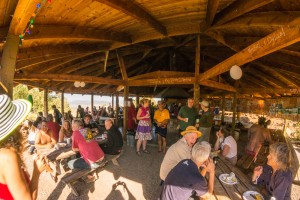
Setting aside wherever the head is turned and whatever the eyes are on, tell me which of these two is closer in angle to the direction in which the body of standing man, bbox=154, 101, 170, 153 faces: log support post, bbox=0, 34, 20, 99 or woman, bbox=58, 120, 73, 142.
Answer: the log support post

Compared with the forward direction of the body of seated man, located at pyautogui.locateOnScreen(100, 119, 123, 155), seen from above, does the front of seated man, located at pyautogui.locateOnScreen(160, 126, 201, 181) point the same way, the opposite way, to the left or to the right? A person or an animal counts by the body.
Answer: the opposite way

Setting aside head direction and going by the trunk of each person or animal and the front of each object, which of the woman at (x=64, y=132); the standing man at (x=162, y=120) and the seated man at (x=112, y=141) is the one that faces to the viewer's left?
the seated man

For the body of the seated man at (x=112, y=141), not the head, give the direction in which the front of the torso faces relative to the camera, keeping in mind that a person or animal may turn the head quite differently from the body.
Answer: to the viewer's left

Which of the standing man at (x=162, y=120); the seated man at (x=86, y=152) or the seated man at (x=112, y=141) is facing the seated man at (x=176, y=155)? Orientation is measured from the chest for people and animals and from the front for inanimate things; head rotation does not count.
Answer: the standing man

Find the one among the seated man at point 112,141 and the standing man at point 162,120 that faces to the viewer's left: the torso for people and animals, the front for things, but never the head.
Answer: the seated man

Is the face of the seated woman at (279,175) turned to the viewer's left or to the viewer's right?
to the viewer's left

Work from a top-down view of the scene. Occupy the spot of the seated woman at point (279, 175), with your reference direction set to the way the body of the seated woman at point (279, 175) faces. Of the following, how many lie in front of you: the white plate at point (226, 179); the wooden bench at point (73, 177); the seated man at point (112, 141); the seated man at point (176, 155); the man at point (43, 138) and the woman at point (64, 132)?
6

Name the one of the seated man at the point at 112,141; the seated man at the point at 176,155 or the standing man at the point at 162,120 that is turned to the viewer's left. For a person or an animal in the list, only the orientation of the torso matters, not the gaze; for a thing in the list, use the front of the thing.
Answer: the seated man at the point at 112,141

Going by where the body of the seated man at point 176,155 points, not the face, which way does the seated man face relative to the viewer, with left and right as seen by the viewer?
facing to the right of the viewer

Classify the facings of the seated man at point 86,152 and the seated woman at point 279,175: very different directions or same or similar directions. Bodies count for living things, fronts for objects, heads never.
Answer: same or similar directions

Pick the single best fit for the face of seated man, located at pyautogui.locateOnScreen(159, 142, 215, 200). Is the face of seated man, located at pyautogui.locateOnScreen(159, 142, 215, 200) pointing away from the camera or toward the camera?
away from the camera

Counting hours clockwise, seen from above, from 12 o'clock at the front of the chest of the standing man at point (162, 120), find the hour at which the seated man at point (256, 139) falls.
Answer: The seated man is roughly at 10 o'clock from the standing man.

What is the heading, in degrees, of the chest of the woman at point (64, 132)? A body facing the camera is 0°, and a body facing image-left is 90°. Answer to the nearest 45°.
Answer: approximately 315°

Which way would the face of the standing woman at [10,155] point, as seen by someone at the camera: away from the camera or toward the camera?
away from the camera

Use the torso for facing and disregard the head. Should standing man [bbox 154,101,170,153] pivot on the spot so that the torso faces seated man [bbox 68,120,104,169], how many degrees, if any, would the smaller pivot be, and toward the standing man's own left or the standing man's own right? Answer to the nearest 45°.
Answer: approximately 45° to the standing man's own right

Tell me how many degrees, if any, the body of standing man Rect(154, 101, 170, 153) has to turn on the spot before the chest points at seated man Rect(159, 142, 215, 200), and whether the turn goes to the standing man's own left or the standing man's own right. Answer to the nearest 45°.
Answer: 0° — they already face them

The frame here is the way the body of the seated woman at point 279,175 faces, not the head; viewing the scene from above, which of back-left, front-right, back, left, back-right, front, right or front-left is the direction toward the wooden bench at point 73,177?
front

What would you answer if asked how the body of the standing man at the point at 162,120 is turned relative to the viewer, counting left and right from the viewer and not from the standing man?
facing the viewer

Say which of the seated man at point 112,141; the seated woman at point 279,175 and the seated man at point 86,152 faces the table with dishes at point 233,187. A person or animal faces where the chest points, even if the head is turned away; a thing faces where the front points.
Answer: the seated woman

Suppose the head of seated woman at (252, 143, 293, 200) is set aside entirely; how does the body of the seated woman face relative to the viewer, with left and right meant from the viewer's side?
facing to the left of the viewer

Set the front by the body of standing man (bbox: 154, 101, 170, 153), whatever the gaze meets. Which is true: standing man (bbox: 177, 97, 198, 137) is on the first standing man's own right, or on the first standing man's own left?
on the first standing man's own left
